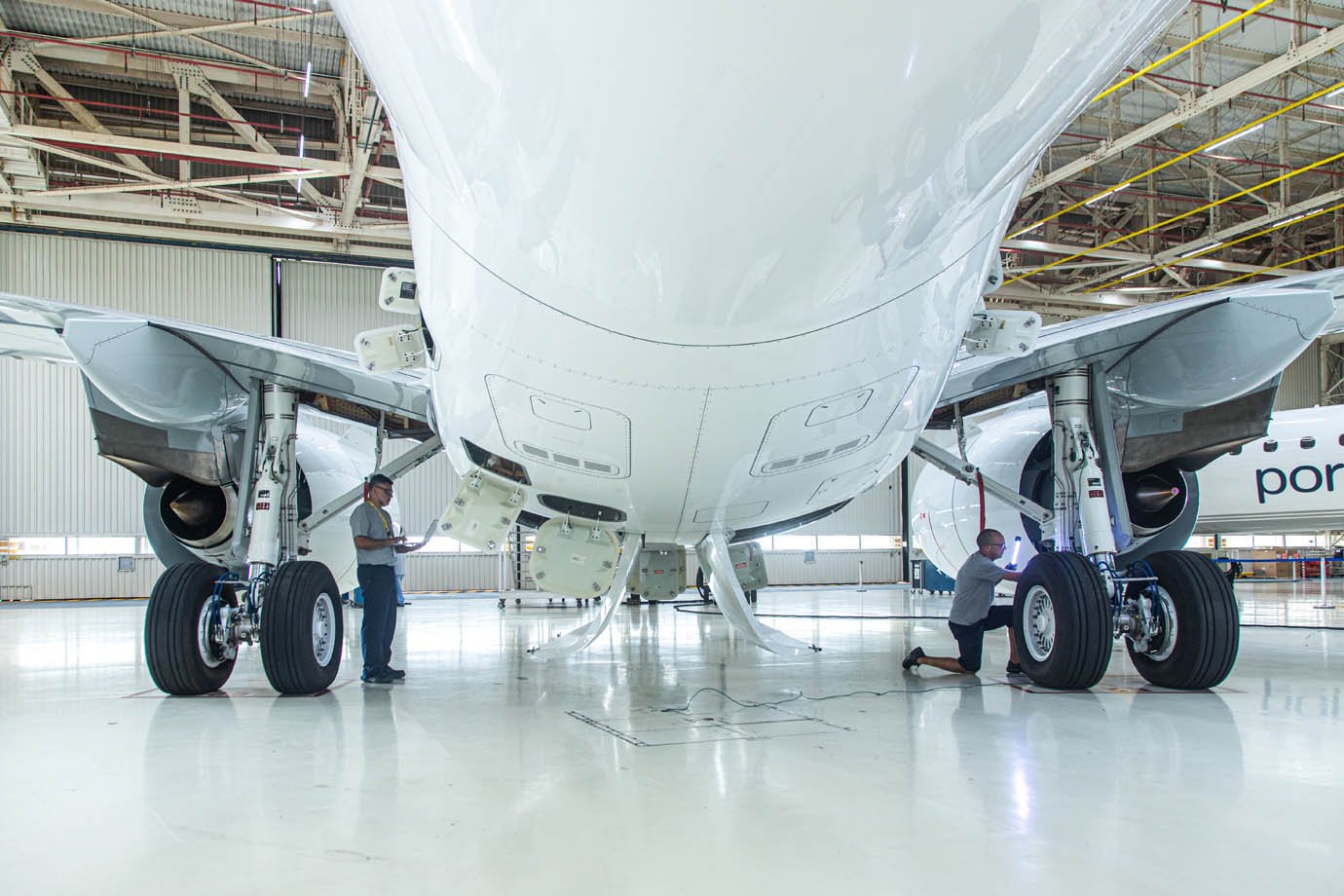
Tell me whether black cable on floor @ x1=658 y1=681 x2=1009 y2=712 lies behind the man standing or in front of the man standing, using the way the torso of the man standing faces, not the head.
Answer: in front

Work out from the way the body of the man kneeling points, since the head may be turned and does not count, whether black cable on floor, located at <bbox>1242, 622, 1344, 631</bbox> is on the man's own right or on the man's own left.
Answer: on the man's own left

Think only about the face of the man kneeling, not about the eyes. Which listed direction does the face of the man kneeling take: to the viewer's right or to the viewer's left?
to the viewer's right

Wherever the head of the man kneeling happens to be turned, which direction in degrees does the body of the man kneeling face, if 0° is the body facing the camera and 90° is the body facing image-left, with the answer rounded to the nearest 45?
approximately 270°

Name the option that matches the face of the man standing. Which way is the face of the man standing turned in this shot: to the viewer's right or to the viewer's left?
to the viewer's right

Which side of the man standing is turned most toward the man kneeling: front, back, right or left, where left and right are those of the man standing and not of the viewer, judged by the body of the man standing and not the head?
front

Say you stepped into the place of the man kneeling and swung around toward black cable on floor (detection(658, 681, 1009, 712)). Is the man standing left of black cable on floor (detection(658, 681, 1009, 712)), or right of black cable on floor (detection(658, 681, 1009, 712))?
right

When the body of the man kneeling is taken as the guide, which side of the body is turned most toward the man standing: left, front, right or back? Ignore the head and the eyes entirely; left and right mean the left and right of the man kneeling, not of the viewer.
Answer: back

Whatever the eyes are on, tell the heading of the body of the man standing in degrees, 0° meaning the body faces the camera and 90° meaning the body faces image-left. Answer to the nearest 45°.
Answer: approximately 270°

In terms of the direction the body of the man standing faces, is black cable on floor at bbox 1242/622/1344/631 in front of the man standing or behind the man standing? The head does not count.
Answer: in front

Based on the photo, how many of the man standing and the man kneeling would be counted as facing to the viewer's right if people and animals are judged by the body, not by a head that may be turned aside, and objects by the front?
2
